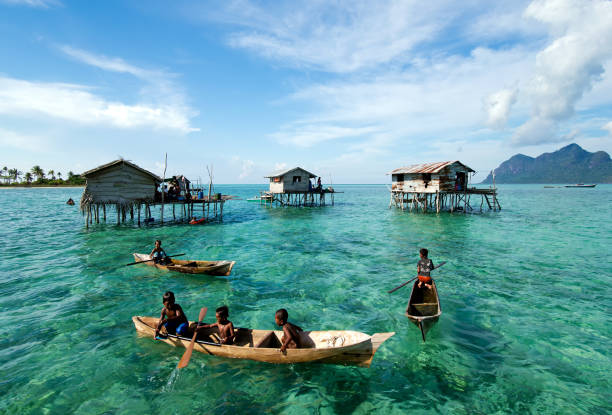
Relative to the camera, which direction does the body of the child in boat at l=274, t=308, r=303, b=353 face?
to the viewer's left

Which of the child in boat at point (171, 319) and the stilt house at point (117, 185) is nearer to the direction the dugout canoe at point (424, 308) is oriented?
the child in boat

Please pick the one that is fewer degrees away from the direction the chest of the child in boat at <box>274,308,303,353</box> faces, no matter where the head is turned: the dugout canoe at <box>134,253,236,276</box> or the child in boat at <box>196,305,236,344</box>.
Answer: the child in boat

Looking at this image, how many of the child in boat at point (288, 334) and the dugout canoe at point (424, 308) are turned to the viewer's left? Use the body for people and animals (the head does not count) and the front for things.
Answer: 1

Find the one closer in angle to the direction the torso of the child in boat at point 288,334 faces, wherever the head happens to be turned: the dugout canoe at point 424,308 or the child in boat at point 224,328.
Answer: the child in boat

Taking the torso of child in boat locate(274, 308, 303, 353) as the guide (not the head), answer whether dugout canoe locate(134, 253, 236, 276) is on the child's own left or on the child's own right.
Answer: on the child's own right

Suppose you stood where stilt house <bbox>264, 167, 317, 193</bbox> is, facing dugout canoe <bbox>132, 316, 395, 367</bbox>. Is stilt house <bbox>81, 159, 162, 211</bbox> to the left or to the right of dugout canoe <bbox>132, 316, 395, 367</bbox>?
right

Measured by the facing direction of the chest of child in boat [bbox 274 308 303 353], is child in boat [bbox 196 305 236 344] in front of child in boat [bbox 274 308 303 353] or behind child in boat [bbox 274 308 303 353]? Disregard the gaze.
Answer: in front

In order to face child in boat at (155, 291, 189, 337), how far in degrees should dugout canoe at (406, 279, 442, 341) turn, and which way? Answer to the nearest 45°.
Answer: approximately 45° to its right

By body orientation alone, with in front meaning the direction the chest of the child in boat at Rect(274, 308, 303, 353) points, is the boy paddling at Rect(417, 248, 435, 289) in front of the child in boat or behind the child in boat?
behind

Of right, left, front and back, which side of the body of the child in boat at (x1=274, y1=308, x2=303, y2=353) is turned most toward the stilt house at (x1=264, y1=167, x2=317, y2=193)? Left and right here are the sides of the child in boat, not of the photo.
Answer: right

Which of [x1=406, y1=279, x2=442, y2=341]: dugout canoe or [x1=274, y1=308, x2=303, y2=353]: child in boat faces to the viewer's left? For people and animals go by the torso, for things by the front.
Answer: the child in boat
